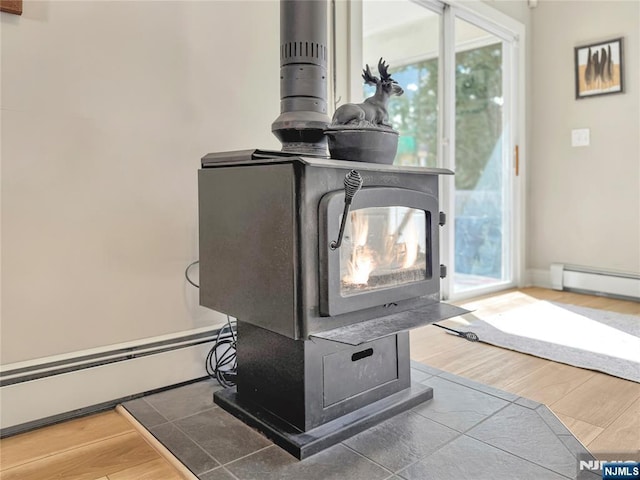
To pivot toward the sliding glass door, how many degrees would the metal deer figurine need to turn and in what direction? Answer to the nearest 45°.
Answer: approximately 90° to its left

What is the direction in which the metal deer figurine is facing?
to the viewer's right

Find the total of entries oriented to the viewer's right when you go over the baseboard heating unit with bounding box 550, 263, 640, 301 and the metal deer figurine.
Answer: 1

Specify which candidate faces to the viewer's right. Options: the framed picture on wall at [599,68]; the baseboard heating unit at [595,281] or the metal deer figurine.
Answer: the metal deer figurine

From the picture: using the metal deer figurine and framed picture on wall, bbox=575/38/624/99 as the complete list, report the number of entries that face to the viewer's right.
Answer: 1
